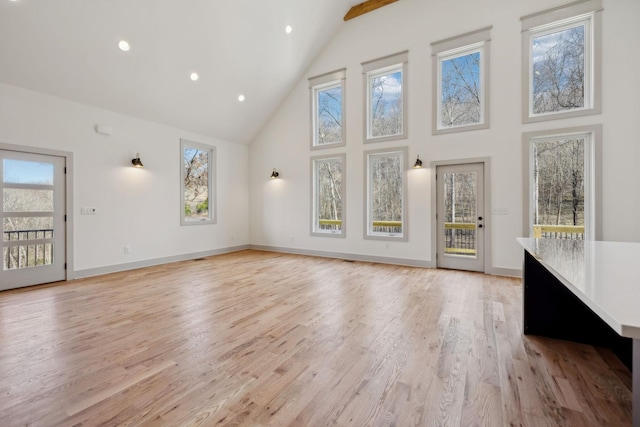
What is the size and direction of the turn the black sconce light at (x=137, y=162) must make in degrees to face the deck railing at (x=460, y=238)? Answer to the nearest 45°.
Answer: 0° — it already faces it

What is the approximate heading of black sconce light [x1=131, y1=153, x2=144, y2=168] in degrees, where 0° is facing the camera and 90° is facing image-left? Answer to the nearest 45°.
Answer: approximately 315°

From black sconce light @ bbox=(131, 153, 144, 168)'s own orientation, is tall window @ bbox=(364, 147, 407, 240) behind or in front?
in front

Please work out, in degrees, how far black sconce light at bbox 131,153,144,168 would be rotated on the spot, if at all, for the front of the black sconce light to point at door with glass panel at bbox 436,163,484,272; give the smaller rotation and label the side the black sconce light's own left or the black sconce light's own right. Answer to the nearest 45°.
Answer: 0° — it already faces it

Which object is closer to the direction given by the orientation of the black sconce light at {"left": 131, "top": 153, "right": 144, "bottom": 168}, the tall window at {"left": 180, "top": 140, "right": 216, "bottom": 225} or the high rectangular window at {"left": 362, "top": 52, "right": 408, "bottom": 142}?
the high rectangular window

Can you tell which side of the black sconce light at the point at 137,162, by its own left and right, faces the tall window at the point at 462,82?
front

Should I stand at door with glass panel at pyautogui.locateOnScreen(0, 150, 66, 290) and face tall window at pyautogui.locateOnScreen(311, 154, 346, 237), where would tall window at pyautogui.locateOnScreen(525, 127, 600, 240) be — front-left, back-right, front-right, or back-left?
front-right

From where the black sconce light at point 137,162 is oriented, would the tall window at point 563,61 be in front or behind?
in front

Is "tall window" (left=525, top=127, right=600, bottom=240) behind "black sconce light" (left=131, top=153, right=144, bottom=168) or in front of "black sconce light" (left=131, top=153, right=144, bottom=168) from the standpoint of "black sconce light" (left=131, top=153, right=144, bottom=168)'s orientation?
in front
